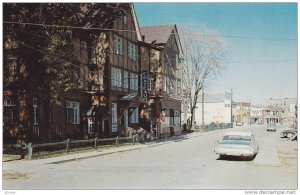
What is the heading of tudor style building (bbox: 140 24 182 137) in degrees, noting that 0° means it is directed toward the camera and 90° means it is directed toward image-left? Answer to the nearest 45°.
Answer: approximately 315°

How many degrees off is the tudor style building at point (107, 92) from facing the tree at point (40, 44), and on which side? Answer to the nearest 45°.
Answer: approximately 45° to its right

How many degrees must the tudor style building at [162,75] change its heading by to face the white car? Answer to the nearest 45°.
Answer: approximately 45° to its right

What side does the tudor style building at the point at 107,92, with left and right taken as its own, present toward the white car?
front

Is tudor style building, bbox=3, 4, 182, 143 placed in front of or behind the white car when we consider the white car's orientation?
in front

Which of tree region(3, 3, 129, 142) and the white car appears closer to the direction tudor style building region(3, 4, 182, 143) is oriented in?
the white car
